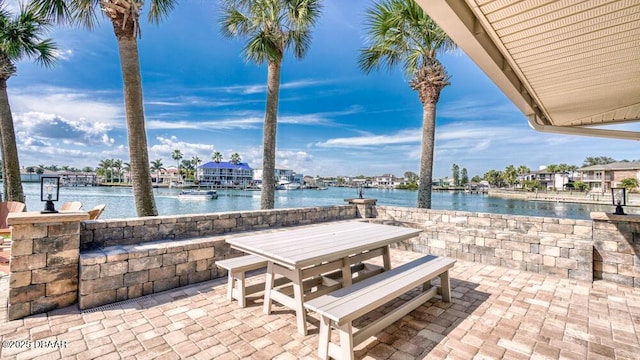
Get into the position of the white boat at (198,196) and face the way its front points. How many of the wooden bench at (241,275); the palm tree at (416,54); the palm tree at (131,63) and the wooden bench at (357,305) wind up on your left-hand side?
4

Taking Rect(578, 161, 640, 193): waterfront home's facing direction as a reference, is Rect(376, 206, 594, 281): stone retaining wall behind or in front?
in front

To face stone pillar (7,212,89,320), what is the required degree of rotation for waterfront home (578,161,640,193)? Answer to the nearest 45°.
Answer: approximately 45° to its left

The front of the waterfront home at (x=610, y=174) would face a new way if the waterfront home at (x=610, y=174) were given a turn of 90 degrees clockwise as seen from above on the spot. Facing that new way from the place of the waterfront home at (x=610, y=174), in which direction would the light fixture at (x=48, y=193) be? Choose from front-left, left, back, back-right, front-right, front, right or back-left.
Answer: back-left

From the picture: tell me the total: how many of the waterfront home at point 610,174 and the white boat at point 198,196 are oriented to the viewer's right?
0

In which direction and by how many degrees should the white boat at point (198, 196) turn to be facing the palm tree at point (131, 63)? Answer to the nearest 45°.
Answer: approximately 90° to its left

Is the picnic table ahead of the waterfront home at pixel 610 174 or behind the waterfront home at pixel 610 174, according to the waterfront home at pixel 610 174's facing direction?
ahead

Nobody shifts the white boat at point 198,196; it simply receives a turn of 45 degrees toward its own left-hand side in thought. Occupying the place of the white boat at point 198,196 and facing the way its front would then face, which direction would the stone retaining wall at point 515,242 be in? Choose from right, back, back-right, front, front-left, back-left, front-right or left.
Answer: back-right

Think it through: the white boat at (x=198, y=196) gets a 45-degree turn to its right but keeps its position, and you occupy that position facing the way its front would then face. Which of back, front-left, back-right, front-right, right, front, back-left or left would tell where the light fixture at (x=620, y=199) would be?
back-left

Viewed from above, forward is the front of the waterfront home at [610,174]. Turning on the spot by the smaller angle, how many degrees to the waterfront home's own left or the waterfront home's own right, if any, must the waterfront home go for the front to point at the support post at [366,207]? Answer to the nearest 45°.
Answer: approximately 45° to the waterfront home's own left

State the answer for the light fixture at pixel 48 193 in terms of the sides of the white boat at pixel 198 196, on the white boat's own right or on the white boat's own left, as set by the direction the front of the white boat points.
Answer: on the white boat's own left

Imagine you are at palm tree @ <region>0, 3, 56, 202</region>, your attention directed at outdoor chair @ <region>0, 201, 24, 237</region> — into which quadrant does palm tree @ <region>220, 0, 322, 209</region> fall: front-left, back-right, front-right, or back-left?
front-left

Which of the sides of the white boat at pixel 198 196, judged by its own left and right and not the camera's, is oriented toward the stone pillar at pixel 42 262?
right

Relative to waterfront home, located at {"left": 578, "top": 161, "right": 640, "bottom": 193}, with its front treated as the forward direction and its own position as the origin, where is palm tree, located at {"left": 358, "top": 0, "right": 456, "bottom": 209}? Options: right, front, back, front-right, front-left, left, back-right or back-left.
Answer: front-left

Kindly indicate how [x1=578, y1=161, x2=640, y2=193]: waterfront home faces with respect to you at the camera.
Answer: facing the viewer and to the left of the viewer

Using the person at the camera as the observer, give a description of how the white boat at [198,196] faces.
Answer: facing to the left of the viewer

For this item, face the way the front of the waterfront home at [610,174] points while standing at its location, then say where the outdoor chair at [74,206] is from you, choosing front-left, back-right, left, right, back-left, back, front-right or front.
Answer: front-left
